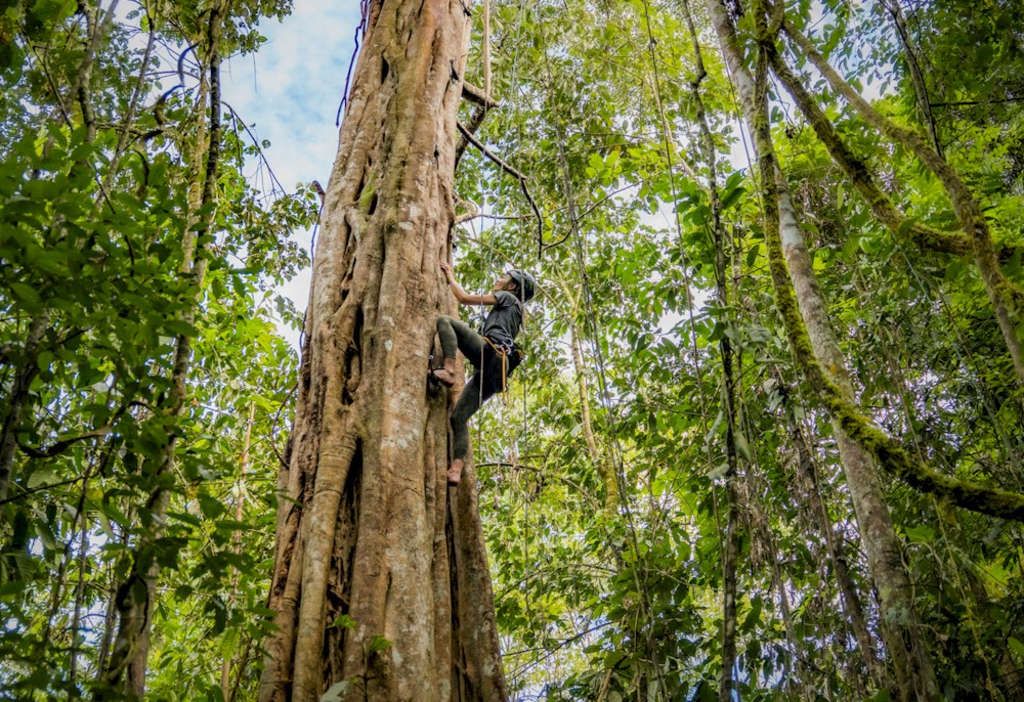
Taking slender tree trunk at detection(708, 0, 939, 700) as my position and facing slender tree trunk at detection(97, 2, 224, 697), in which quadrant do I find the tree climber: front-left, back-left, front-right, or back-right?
front-right

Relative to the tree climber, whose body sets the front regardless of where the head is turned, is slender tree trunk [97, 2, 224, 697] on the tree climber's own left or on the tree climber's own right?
on the tree climber's own left

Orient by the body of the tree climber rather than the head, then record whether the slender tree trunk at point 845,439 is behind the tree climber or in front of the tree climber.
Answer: behind

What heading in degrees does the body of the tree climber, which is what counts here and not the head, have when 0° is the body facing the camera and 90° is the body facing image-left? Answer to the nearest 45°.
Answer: approximately 90°

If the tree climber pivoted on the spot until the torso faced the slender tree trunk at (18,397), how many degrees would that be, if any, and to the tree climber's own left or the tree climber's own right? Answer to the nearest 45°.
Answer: approximately 45° to the tree climber's own left
